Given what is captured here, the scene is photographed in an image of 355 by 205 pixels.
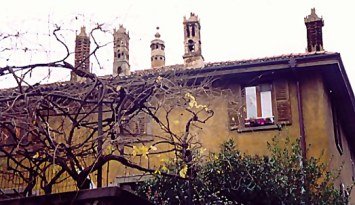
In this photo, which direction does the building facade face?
toward the camera
